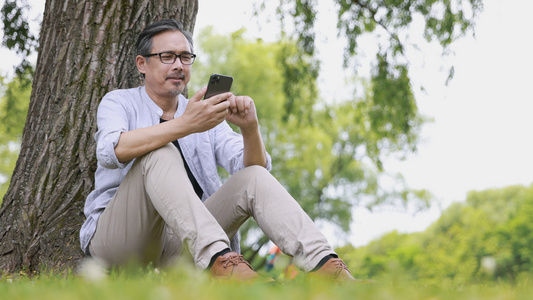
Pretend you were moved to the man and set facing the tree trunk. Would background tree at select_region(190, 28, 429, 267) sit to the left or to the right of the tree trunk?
right

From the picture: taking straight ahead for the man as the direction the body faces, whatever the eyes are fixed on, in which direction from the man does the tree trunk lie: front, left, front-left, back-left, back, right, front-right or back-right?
back

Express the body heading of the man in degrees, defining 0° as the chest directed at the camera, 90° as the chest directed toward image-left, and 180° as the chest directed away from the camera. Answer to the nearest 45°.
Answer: approximately 315°

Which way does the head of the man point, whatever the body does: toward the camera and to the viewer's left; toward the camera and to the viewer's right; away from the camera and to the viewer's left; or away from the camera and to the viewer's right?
toward the camera and to the viewer's right

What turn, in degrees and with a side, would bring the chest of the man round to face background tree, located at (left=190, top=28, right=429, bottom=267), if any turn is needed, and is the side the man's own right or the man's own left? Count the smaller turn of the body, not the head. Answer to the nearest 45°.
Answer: approximately 135° to the man's own left
